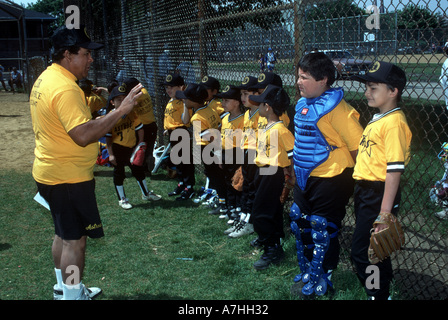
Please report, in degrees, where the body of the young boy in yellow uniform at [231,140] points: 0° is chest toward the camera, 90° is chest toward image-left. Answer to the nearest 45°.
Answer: approximately 45°

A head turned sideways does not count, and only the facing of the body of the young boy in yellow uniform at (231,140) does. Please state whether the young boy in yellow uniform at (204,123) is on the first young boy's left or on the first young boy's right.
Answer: on the first young boy's right

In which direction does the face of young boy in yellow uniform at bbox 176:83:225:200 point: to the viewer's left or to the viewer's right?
to the viewer's left

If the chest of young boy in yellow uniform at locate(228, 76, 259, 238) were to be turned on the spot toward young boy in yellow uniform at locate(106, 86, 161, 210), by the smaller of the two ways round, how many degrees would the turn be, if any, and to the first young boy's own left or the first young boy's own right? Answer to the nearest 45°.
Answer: approximately 90° to the first young boy's own right

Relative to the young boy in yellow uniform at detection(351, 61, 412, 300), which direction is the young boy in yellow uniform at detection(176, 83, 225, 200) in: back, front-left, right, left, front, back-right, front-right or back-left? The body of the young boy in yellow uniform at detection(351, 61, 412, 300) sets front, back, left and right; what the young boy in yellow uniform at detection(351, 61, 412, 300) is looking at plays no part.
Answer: right

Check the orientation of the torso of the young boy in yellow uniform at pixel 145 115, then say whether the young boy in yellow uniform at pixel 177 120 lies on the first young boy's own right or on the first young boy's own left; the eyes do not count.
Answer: on the first young boy's own left

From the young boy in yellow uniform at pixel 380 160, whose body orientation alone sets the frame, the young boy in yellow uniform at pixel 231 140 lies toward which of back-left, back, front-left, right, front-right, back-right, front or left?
right

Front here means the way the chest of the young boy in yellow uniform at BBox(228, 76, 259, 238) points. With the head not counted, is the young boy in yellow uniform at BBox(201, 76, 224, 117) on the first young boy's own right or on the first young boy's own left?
on the first young boy's own right

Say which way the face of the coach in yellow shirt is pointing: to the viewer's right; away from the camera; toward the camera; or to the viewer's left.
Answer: to the viewer's right
